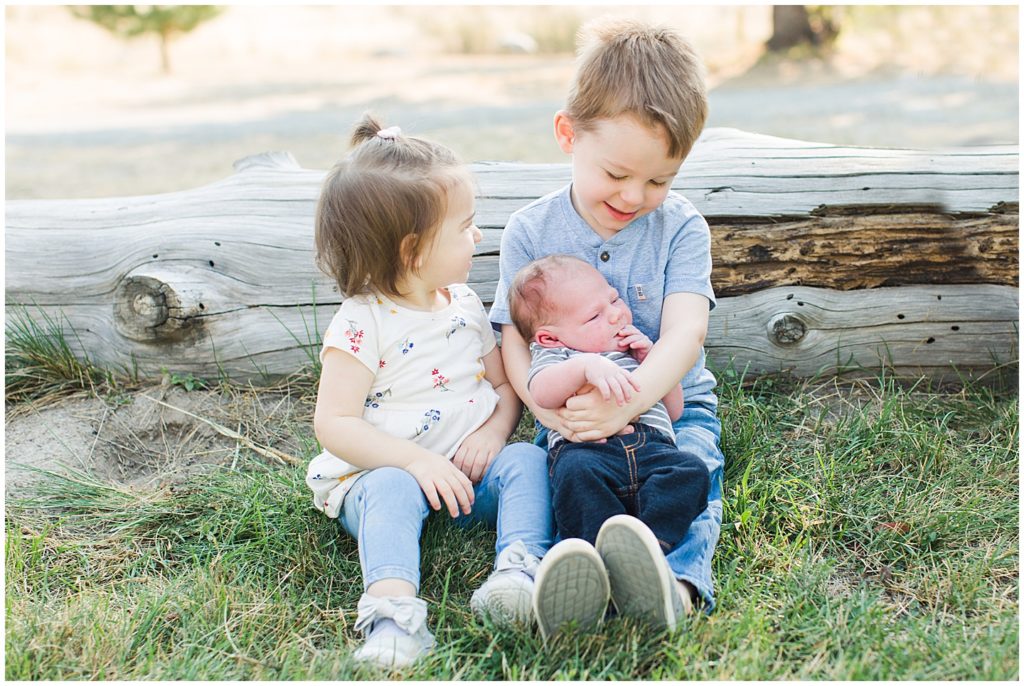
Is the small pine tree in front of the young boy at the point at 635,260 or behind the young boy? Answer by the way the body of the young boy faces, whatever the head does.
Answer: behind

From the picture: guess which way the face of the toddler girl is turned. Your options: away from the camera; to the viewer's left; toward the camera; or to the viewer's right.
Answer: to the viewer's right

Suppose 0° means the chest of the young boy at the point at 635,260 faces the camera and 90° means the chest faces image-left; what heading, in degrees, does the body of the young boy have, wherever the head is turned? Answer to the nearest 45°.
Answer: approximately 0°

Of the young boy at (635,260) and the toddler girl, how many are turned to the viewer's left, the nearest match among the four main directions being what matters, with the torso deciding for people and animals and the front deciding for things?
0

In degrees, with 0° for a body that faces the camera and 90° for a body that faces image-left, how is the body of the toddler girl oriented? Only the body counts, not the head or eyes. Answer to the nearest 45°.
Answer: approximately 315°

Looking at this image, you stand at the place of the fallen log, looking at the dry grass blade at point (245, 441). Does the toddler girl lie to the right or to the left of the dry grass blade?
left
